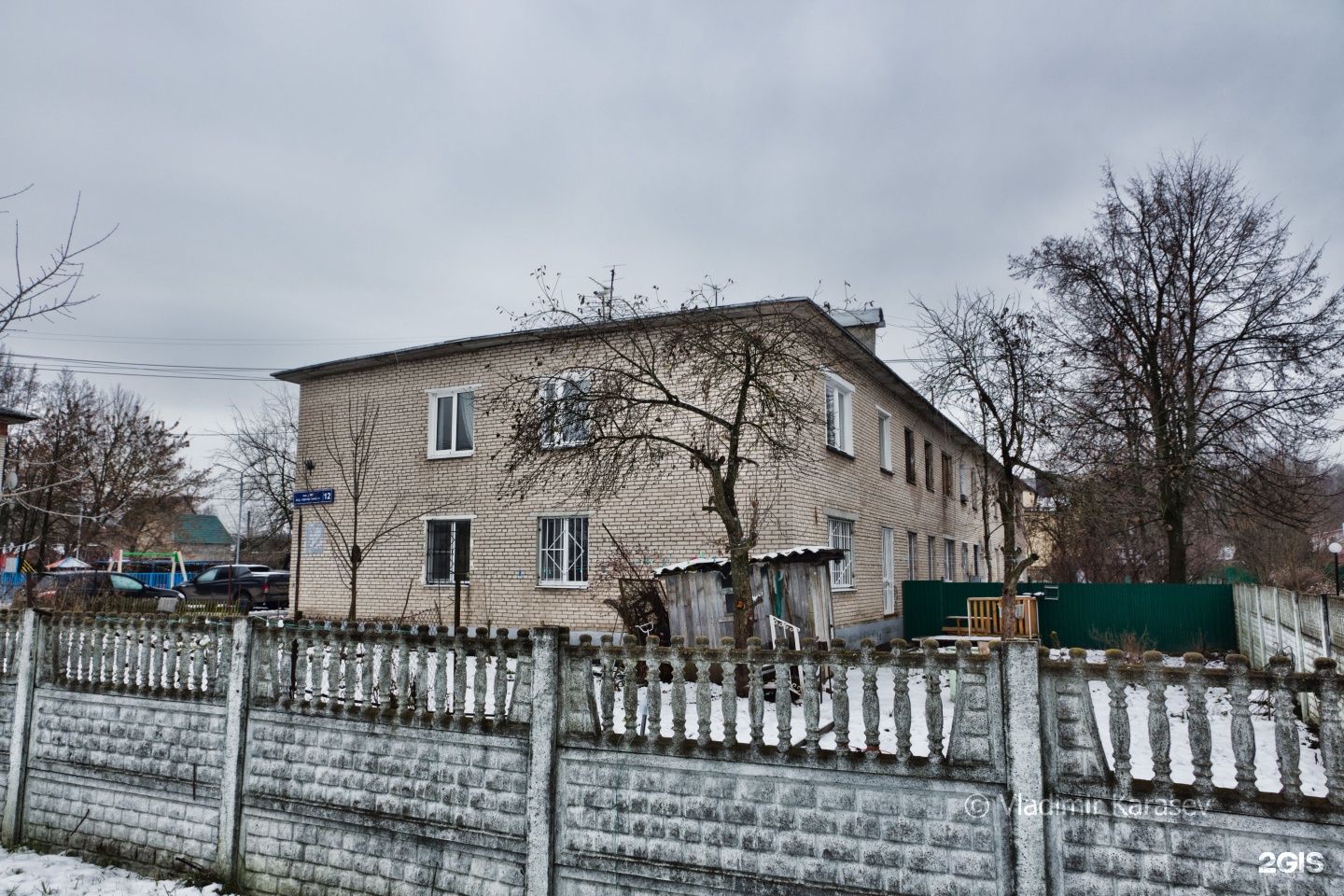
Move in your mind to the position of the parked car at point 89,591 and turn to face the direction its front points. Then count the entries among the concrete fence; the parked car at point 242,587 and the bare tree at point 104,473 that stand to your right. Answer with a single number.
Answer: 1

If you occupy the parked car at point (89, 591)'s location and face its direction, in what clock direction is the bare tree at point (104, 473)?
The bare tree is roughly at 9 o'clock from the parked car.

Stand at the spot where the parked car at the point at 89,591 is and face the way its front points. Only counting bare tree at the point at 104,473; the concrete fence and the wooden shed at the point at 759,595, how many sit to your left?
1

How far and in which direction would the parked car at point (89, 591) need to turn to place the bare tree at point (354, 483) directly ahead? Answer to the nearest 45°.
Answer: approximately 45° to its right

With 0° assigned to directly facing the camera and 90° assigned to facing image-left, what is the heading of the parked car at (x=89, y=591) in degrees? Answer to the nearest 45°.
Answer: approximately 270°

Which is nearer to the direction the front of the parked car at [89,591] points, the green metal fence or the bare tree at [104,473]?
the green metal fence

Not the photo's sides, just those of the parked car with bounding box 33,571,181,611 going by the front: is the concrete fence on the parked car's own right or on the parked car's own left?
on the parked car's own right

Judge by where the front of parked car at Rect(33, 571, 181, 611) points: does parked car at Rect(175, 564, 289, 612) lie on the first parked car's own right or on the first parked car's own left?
on the first parked car's own left

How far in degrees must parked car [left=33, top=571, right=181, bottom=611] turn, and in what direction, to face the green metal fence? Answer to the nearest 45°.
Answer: approximately 45° to its right
